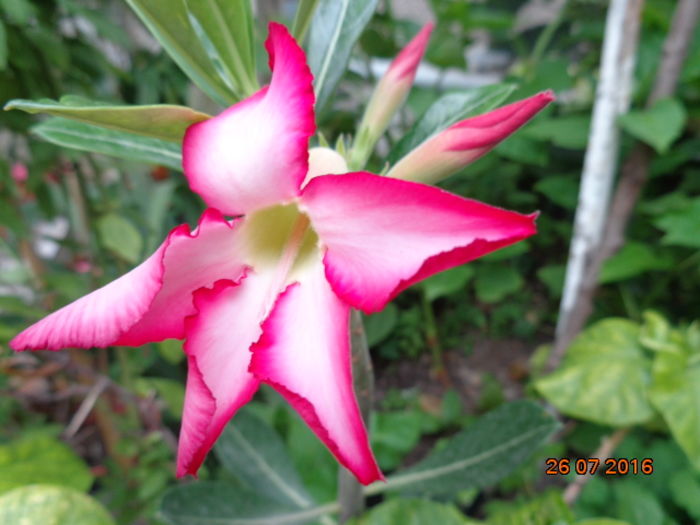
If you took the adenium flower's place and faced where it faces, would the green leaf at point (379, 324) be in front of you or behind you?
behind

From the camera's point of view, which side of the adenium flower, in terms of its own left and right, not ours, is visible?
front

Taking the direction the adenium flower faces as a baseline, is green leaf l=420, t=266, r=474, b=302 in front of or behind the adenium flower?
behind
